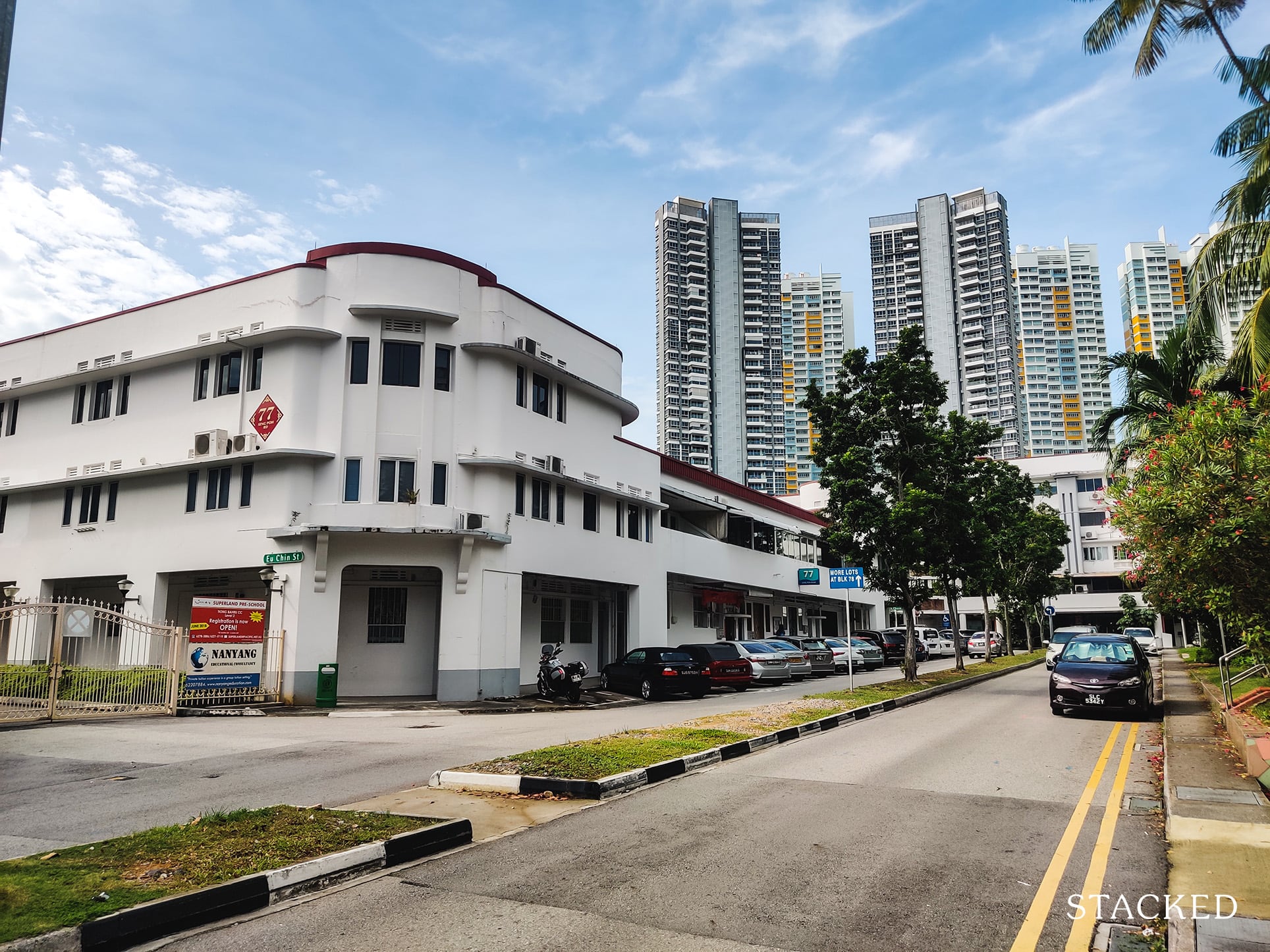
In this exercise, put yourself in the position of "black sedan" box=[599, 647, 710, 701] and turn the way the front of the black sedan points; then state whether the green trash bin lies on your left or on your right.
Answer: on your left

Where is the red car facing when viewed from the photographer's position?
facing away from the viewer and to the left of the viewer

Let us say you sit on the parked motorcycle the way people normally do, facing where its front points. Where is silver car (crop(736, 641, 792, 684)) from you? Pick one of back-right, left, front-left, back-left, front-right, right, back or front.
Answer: right

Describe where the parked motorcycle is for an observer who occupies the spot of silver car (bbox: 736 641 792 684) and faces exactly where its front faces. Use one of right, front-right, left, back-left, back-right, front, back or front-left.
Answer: left

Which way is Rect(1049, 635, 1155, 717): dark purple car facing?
toward the camera

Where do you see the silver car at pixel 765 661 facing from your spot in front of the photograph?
facing away from the viewer and to the left of the viewer

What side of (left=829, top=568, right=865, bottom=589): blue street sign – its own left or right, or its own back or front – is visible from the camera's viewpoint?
front

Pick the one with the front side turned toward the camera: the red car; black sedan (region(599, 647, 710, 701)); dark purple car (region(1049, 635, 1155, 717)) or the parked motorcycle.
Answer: dark purple car (region(1049, 635, 1155, 717))

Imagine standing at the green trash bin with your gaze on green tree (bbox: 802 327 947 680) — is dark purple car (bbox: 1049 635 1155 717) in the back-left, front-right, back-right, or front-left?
front-right

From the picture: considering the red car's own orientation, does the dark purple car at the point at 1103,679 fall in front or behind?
behind

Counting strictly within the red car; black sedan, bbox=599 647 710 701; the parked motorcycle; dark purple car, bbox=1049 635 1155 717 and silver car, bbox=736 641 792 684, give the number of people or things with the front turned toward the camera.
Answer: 1

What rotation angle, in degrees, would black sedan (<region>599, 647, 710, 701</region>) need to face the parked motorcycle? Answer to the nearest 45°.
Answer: approximately 45° to its left

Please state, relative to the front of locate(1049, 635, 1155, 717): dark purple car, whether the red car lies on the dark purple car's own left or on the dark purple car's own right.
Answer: on the dark purple car's own right

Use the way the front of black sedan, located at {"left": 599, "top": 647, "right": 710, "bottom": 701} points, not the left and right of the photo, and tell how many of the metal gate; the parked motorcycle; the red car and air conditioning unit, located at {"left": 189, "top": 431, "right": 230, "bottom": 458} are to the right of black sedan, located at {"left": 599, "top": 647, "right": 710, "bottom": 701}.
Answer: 1

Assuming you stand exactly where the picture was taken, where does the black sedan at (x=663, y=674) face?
facing away from the viewer and to the left of the viewer
